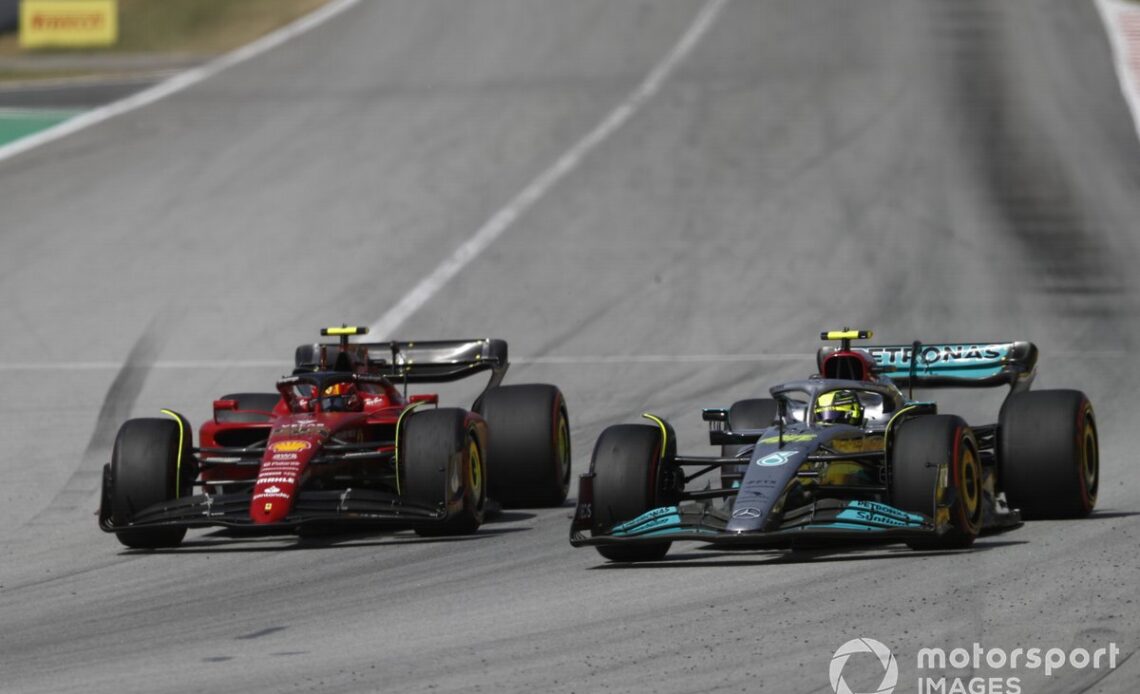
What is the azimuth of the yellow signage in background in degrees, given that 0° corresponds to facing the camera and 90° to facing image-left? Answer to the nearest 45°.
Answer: approximately 0°

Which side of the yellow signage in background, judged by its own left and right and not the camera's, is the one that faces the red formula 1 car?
front

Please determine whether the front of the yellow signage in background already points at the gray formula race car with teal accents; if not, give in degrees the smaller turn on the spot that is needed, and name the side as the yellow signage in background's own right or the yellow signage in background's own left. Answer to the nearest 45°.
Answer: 0° — it already faces it

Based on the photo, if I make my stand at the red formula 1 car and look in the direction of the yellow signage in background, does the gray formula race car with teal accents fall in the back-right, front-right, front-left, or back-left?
back-right

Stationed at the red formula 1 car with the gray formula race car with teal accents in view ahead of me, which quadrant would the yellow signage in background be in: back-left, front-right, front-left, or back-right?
back-left
